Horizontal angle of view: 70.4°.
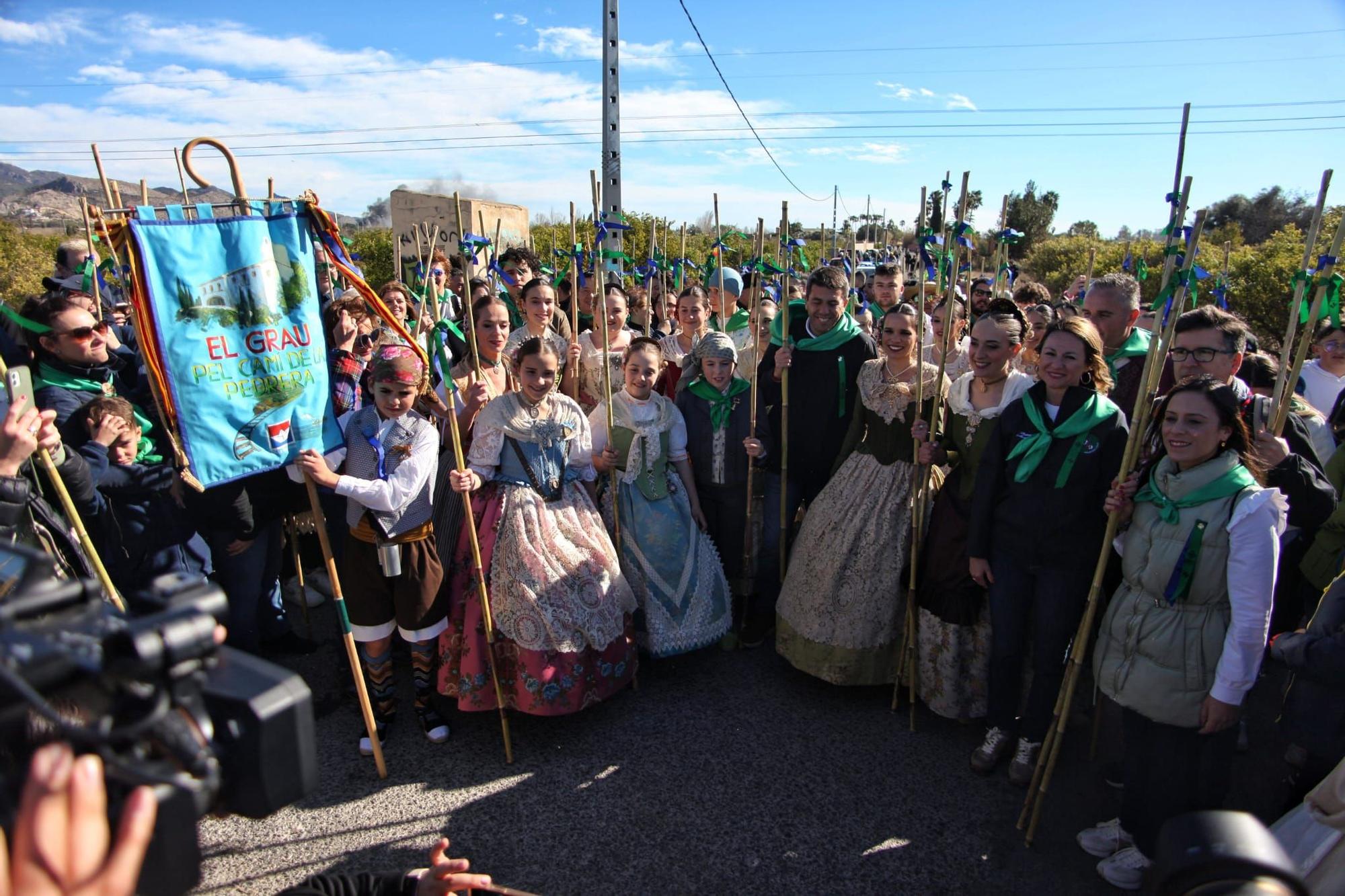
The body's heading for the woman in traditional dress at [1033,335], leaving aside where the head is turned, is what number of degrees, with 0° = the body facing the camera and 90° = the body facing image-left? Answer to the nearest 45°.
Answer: approximately 45°

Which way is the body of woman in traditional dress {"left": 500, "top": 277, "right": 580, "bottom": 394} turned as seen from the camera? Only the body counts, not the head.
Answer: toward the camera

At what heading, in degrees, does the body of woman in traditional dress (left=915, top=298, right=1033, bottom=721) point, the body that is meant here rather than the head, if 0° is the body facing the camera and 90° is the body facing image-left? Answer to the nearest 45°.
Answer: approximately 45°

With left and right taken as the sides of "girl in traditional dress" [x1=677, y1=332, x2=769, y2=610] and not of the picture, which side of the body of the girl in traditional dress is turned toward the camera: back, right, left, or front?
front

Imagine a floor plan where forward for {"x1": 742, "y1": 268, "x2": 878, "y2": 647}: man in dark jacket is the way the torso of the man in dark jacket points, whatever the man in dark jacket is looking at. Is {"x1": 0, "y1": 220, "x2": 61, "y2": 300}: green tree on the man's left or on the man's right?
on the man's right

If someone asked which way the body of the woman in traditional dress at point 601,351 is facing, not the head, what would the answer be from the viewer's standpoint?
toward the camera

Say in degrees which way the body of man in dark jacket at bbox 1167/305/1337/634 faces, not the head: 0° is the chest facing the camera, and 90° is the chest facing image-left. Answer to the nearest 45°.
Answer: approximately 45°

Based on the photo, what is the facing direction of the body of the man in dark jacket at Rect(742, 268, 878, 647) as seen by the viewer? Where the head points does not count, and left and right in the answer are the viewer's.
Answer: facing the viewer

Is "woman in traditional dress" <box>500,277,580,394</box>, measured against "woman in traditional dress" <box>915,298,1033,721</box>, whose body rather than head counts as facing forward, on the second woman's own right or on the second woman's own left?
on the second woman's own right
